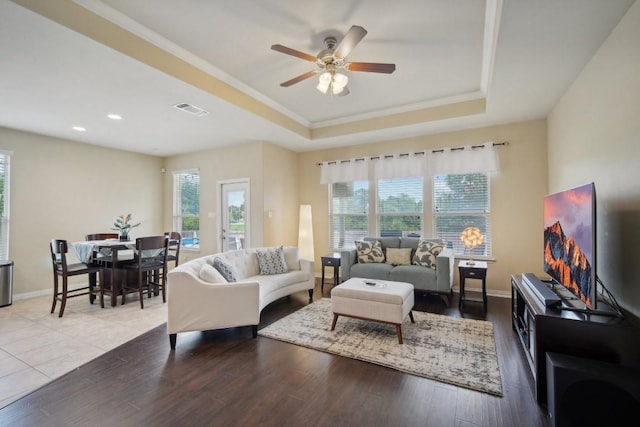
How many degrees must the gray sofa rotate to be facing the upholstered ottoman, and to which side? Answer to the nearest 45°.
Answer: approximately 45° to its left

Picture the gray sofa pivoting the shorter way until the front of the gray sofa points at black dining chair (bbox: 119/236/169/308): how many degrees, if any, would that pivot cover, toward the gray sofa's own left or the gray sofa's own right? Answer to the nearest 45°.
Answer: approximately 45° to the gray sofa's own right

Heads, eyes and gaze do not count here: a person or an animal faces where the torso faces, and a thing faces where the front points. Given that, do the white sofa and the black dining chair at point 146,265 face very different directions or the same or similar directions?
very different directions

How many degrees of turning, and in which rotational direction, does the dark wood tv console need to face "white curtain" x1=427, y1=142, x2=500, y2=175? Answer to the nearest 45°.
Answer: approximately 45° to its right

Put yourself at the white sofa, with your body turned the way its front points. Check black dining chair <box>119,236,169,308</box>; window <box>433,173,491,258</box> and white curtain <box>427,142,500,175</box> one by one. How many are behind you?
1

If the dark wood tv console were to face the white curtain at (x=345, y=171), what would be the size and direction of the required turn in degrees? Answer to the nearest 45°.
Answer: approximately 45° to its right

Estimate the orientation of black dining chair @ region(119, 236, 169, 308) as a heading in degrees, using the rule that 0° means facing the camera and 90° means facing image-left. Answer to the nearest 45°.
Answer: approximately 135°

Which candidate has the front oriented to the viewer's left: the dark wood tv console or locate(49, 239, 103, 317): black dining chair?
the dark wood tv console

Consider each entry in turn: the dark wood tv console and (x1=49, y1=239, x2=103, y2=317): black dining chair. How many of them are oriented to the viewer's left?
1

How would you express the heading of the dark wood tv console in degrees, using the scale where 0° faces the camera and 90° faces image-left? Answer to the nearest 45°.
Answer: approximately 90°

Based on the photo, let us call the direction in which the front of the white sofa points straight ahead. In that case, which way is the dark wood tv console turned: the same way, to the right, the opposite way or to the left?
the opposite way

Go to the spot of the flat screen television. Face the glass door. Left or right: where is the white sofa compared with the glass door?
left

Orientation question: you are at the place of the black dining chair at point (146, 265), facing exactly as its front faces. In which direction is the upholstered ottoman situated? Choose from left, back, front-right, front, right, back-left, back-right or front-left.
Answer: back

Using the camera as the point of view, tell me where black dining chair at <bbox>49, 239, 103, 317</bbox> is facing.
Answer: facing away from the viewer and to the right of the viewer
